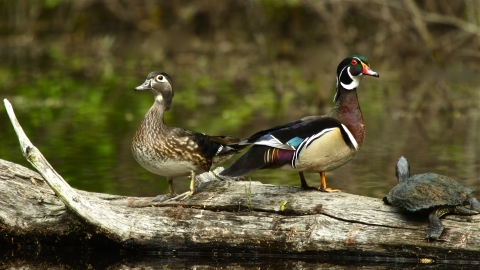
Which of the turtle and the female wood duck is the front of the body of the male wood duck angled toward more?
the turtle

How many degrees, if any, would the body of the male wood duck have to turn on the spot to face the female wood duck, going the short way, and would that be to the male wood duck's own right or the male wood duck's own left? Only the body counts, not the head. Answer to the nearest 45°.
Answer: approximately 180°

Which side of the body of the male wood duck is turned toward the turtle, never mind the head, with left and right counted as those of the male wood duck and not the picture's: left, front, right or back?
front

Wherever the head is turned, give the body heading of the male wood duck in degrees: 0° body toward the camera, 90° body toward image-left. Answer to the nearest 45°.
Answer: approximately 270°
